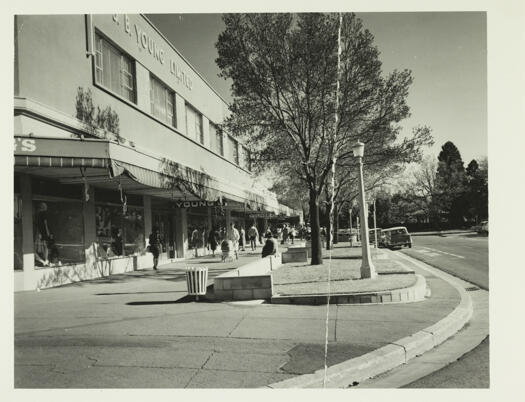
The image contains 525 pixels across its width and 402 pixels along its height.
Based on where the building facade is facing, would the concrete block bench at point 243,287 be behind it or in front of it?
in front

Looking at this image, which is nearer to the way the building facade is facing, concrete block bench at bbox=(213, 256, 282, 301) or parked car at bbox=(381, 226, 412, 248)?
the concrete block bench

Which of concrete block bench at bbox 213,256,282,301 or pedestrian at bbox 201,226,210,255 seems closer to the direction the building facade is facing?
the concrete block bench

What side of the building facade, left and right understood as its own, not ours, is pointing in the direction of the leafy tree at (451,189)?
left

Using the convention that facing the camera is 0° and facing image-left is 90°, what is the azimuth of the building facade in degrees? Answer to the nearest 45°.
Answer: approximately 315°
